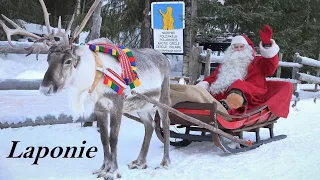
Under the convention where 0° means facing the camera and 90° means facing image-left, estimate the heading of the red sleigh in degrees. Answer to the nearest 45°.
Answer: approximately 45°

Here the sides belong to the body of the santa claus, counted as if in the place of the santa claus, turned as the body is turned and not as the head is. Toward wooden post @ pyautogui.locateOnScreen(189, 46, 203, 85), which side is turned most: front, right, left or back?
right

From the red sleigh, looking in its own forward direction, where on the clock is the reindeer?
The reindeer is roughly at 12 o'clock from the red sleigh.

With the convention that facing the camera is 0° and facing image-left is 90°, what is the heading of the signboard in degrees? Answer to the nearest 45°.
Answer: approximately 0°

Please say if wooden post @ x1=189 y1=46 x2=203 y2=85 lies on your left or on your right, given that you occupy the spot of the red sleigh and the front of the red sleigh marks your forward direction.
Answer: on your right

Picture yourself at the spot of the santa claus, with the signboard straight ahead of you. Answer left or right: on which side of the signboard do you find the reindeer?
left

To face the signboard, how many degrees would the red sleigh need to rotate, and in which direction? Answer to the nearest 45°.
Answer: approximately 90° to its right

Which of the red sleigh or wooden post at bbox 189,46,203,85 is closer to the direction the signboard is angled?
the red sleigh

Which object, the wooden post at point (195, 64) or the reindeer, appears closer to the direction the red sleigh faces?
the reindeer

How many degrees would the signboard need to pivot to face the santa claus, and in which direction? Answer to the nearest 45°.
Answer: approximately 90° to its left

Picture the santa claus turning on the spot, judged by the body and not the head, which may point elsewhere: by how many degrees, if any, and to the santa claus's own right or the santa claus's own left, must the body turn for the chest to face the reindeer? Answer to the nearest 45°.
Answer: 0° — they already face it
